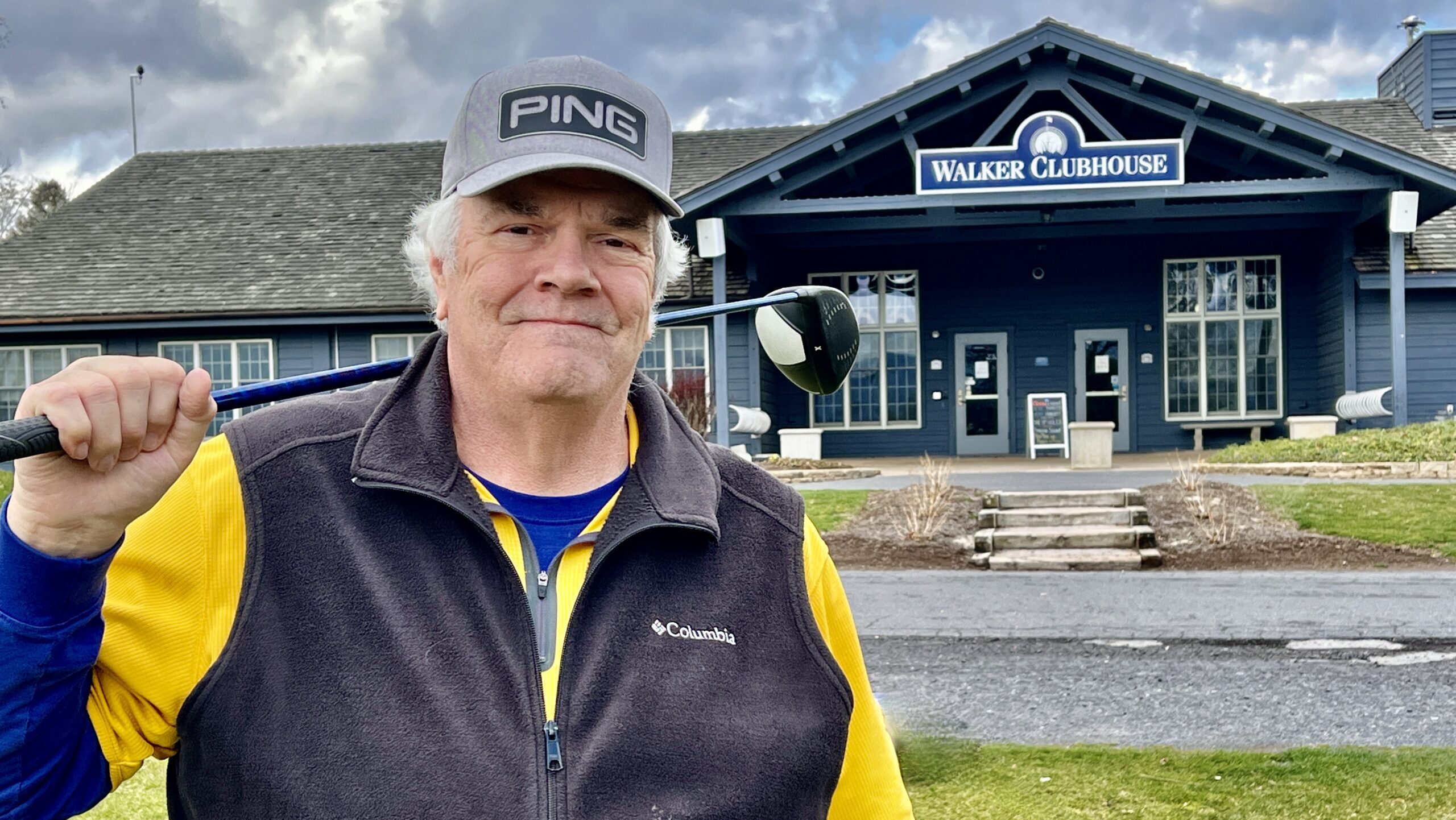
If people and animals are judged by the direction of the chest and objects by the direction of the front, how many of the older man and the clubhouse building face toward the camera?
2

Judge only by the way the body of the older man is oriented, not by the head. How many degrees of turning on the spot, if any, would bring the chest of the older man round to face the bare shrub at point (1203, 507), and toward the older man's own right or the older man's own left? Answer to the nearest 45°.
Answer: approximately 135° to the older man's own left

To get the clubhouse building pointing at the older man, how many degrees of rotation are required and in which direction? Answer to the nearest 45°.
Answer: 0° — it already faces them

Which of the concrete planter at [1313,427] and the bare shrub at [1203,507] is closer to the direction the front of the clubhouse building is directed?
the bare shrub

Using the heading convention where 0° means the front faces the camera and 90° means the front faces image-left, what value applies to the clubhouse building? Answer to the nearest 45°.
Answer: approximately 0°

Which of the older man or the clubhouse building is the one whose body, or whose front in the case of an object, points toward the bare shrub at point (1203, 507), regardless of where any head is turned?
the clubhouse building
